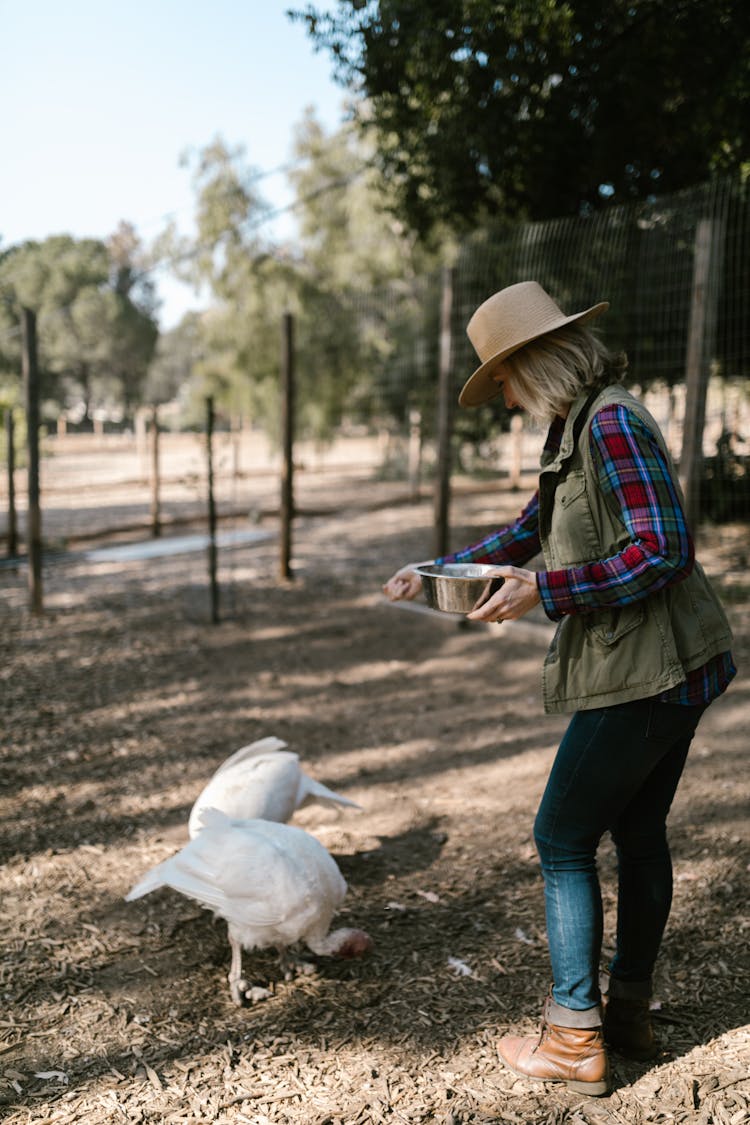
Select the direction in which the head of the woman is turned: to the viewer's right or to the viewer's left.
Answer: to the viewer's left

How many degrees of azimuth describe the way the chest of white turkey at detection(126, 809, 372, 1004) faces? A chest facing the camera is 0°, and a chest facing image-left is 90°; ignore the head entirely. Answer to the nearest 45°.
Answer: approximately 270°

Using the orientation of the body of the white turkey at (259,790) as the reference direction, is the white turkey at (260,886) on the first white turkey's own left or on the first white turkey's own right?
on the first white turkey's own left

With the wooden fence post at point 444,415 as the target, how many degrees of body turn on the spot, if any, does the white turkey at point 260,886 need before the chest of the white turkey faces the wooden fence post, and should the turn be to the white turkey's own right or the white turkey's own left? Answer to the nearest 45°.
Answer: approximately 90° to the white turkey's own left

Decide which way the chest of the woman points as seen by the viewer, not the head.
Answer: to the viewer's left

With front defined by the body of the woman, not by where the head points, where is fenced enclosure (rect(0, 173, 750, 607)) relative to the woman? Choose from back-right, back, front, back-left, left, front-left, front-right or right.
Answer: right
